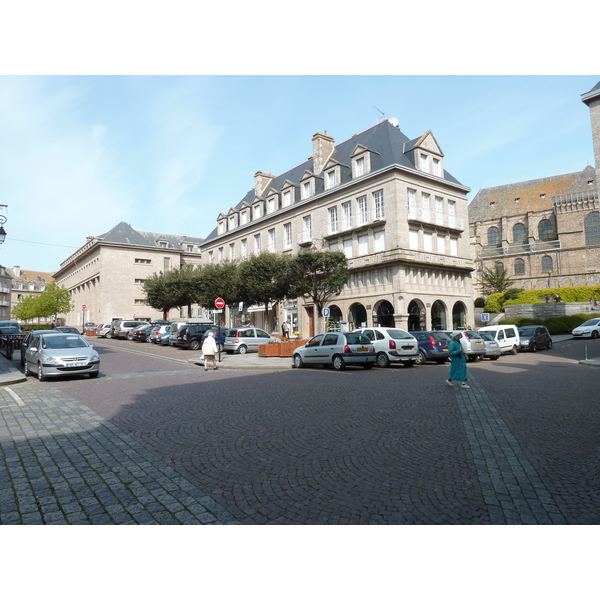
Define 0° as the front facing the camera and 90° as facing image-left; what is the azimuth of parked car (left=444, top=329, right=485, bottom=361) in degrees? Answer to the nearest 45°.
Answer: approximately 135°

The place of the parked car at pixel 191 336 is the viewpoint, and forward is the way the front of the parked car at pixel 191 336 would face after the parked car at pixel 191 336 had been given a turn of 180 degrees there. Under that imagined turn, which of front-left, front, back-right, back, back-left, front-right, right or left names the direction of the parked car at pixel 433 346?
left

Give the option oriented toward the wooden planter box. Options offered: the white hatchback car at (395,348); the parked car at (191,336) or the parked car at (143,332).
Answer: the white hatchback car

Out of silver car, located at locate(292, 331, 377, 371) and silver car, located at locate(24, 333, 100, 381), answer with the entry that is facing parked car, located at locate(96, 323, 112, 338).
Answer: silver car, located at locate(292, 331, 377, 371)

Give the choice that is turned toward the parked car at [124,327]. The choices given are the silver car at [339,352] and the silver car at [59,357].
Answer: the silver car at [339,352]
